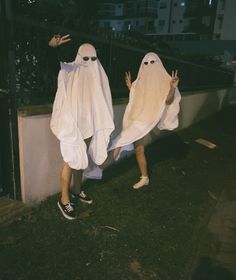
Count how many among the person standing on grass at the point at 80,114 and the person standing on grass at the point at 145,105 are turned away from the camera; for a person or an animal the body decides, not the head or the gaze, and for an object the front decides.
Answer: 0

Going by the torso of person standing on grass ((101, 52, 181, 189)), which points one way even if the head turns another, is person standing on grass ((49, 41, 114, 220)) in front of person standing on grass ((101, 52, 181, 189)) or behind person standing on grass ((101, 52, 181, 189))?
in front

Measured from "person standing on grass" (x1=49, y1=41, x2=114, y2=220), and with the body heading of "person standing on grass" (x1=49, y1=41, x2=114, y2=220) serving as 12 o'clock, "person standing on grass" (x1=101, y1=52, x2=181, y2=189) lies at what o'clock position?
"person standing on grass" (x1=101, y1=52, x2=181, y2=189) is roughly at 9 o'clock from "person standing on grass" (x1=49, y1=41, x2=114, y2=220).

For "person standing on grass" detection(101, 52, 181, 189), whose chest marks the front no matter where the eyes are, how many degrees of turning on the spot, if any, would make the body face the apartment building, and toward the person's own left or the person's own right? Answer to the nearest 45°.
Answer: approximately 135° to the person's own right

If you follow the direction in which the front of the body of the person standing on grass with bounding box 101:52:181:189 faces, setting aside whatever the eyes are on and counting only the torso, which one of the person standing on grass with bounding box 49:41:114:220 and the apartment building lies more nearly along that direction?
the person standing on grass

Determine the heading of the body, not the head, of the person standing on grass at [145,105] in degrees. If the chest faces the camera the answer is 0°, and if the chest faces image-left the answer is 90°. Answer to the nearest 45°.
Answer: approximately 45°
